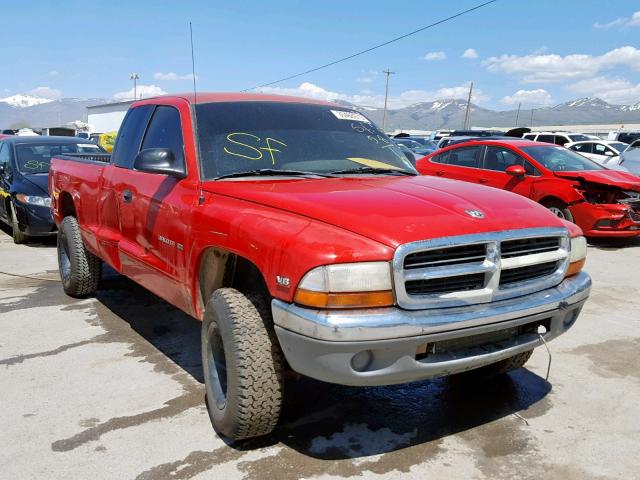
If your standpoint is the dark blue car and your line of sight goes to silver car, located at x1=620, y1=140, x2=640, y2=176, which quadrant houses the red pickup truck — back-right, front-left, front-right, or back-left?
front-right

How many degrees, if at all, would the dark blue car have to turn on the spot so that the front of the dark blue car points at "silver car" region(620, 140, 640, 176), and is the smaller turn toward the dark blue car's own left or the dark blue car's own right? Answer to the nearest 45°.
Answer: approximately 45° to the dark blue car's own left

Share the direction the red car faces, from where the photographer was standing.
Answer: facing the viewer and to the right of the viewer

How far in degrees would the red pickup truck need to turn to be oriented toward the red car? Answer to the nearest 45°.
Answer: approximately 90° to its left

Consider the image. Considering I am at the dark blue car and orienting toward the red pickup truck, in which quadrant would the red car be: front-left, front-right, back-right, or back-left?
front-left

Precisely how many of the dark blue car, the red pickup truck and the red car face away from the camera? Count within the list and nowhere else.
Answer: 0

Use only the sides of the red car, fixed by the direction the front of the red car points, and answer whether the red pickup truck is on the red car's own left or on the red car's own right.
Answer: on the red car's own right

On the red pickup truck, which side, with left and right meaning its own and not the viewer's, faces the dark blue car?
back

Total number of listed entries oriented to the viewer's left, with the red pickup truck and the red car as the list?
0

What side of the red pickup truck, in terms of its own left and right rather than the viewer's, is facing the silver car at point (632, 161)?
left

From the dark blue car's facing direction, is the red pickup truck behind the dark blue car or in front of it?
in front
